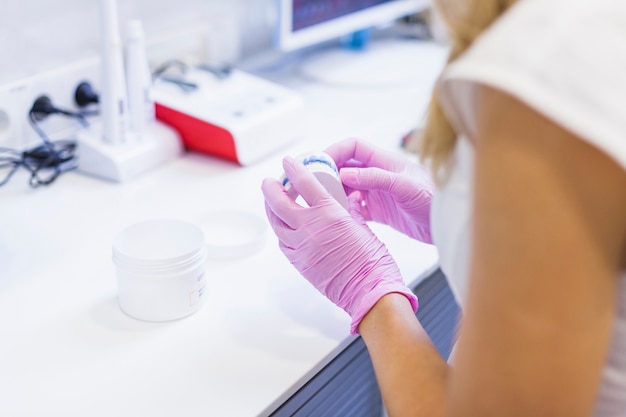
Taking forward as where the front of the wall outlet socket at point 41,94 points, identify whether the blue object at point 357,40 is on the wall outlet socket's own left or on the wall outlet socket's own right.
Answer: on the wall outlet socket's own left

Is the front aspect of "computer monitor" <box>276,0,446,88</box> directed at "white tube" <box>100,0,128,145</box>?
no

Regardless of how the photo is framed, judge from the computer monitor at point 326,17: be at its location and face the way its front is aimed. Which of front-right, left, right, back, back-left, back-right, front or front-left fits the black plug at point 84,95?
right

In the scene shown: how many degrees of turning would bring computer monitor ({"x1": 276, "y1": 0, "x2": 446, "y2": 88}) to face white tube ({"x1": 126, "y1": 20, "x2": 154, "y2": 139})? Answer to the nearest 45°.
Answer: approximately 90° to its right

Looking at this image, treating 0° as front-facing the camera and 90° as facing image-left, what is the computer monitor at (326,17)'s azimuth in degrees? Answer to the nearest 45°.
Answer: approximately 315°

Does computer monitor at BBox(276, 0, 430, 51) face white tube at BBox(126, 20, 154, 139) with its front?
no

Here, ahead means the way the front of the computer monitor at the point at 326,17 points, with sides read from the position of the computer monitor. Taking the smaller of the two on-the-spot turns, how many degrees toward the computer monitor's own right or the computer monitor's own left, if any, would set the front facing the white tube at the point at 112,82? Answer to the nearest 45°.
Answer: approximately 90° to the computer monitor's own right

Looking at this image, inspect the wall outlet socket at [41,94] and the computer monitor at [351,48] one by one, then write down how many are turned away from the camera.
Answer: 0

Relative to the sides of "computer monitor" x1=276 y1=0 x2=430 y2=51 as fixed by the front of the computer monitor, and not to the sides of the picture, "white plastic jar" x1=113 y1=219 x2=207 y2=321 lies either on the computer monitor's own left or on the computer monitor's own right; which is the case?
on the computer monitor's own right

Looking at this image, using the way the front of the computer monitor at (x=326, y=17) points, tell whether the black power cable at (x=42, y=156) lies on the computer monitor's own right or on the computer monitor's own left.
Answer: on the computer monitor's own right

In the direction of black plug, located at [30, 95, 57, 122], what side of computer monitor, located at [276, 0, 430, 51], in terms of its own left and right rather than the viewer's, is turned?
right

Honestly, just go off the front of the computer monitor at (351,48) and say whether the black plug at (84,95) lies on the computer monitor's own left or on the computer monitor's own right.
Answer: on the computer monitor's own right

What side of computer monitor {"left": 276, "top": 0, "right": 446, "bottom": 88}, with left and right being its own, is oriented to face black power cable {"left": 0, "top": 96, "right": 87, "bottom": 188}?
right
